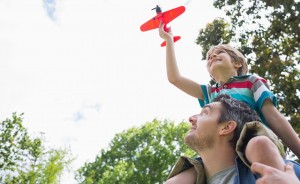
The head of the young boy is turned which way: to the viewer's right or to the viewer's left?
to the viewer's left

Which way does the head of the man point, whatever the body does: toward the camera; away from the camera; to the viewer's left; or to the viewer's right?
to the viewer's left

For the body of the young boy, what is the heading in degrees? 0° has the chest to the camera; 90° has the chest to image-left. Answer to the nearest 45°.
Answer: approximately 45°

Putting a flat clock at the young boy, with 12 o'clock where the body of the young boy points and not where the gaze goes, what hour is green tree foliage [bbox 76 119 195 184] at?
The green tree foliage is roughly at 4 o'clock from the young boy.

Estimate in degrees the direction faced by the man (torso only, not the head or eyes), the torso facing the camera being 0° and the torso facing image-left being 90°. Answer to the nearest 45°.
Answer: approximately 45°
